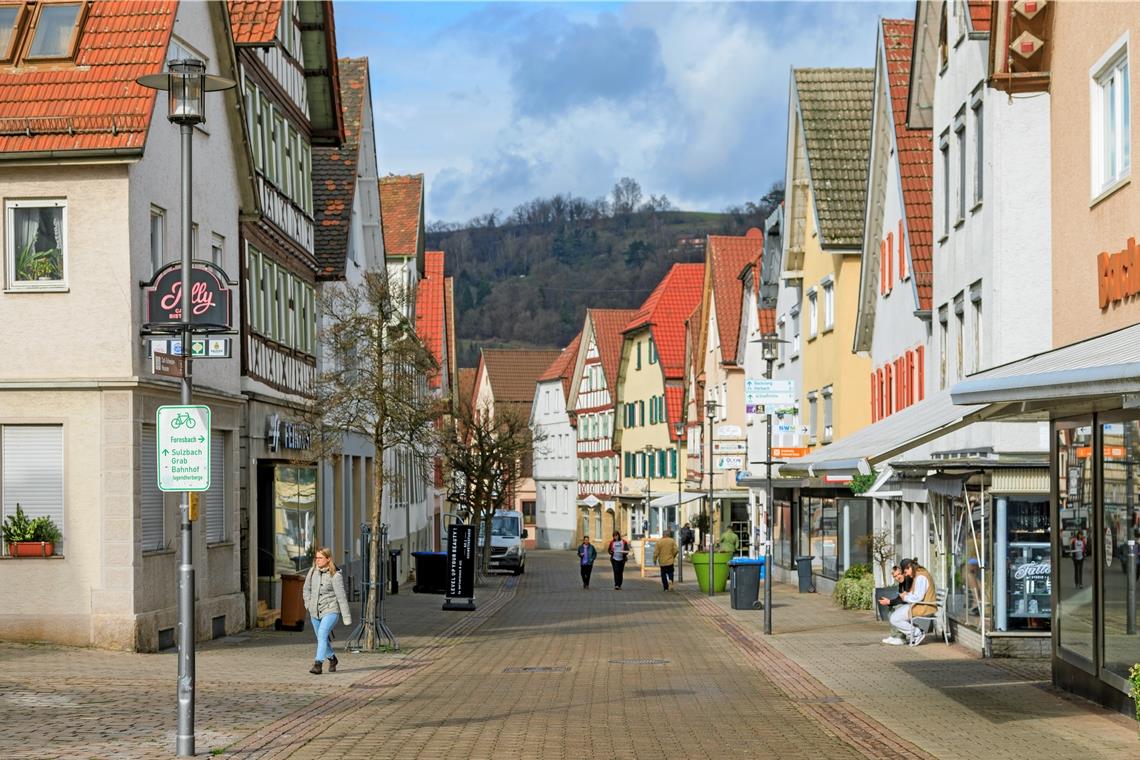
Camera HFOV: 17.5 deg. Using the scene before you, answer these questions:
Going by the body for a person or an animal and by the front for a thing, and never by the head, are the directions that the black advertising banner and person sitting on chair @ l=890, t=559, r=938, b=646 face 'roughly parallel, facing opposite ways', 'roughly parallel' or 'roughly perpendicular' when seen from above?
roughly perpendicular

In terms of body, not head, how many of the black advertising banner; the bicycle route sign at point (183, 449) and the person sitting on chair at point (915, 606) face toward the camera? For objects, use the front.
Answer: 2

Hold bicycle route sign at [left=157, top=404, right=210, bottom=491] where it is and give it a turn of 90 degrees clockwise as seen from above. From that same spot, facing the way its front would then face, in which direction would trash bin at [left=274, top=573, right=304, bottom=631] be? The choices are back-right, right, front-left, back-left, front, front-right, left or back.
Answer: right

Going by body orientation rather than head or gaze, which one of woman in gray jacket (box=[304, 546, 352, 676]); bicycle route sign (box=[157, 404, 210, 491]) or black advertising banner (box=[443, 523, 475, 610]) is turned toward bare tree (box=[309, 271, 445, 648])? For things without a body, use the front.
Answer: the black advertising banner

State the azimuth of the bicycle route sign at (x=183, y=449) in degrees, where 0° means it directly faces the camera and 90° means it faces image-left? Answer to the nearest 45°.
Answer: approximately 0°

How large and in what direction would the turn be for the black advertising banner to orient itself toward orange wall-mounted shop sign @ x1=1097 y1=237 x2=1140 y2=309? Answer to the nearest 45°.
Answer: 0° — it already faces it

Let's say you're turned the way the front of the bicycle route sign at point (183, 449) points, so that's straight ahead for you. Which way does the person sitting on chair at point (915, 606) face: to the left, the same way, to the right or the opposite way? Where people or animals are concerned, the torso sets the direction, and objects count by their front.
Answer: to the right

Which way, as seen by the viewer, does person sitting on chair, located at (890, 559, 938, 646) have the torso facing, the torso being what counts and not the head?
to the viewer's left
